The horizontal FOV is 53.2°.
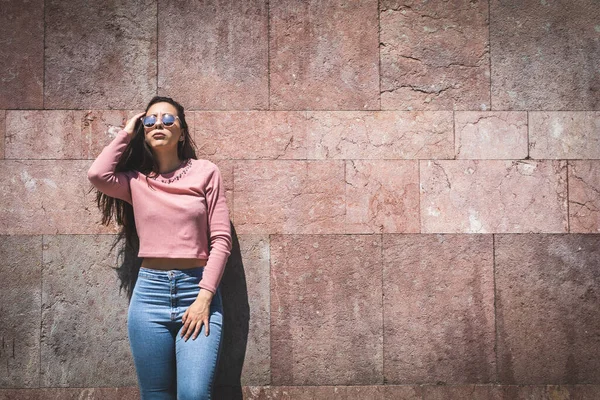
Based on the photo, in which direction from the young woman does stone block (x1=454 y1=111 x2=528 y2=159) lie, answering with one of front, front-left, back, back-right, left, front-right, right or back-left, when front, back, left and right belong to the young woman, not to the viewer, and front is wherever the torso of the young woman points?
left

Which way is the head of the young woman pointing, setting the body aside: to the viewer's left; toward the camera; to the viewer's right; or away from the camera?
toward the camera

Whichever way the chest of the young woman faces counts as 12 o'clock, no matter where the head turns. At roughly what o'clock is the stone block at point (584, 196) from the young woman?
The stone block is roughly at 9 o'clock from the young woman.

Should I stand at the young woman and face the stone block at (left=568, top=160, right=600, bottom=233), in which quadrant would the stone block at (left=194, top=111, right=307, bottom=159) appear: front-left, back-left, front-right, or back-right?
front-left

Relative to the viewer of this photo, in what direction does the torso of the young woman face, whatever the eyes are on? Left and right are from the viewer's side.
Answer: facing the viewer

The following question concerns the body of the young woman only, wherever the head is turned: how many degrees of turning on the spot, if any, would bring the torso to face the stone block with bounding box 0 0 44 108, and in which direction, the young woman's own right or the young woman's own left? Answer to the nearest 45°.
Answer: approximately 135° to the young woman's own right

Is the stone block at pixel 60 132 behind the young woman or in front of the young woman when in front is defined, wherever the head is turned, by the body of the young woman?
behind

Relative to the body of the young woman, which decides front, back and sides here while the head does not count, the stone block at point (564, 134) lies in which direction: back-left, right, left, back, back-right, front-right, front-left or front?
left

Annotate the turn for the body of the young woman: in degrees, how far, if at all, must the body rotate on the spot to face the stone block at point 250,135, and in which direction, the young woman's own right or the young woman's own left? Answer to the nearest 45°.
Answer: approximately 135° to the young woman's own left

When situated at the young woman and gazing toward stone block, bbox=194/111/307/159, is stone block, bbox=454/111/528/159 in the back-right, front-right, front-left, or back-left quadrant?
front-right

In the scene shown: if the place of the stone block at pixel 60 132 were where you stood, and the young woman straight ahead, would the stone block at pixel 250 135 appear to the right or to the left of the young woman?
left
